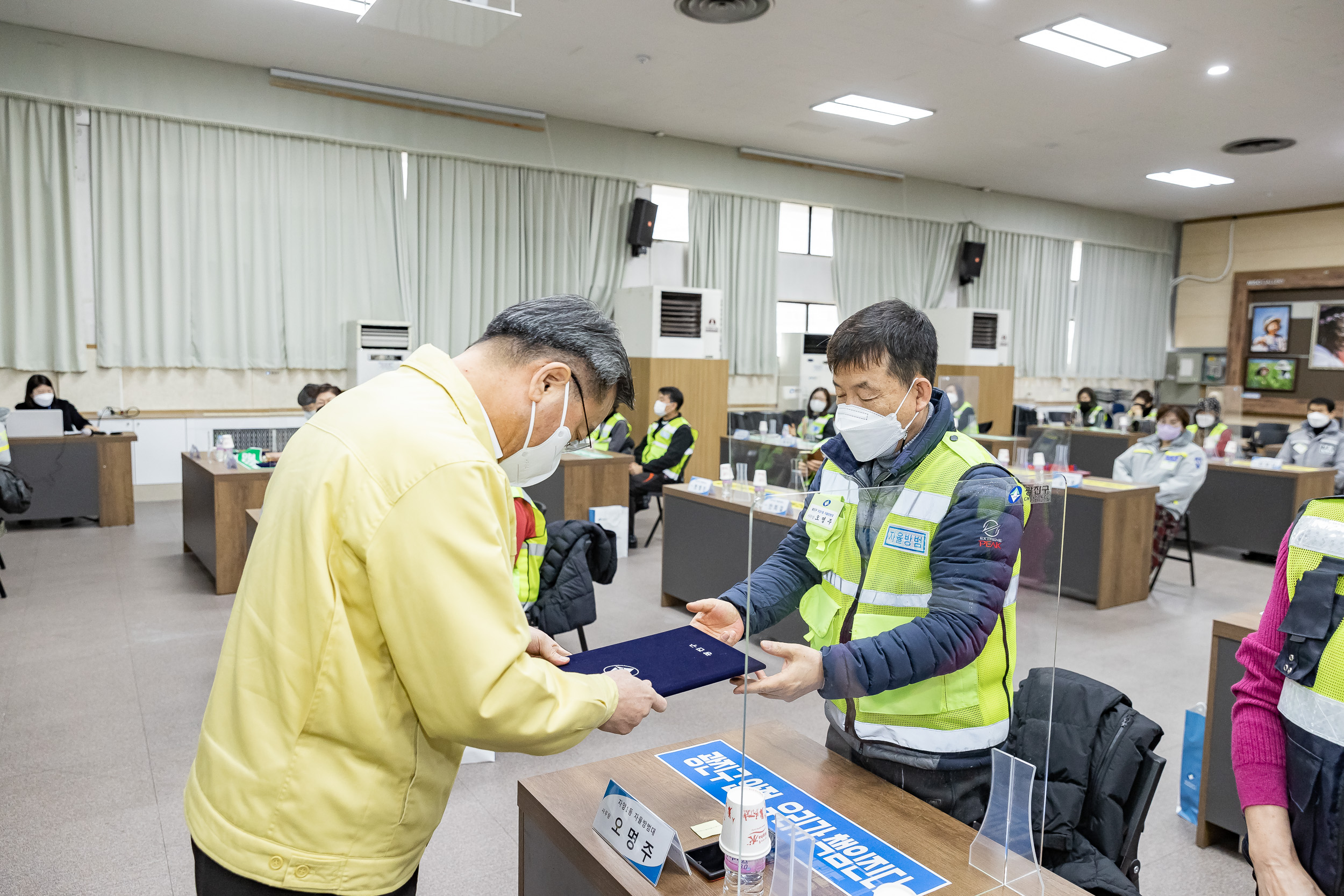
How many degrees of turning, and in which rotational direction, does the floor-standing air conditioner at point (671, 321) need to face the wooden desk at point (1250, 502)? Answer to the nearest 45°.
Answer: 0° — it already faces it

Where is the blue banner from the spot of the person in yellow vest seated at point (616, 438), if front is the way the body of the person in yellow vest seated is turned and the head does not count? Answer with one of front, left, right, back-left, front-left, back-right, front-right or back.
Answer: front-left

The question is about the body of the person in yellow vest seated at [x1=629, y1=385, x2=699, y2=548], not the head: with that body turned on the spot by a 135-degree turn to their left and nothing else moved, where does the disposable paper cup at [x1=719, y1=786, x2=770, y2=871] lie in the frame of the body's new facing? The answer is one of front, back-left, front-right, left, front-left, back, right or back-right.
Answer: right

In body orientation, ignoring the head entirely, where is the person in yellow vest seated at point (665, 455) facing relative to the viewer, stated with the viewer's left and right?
facing the viewer and to the left of the viewer

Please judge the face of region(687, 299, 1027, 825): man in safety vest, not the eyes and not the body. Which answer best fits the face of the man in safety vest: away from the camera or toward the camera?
toward the camera

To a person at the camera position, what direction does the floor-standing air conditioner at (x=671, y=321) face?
facing the viewer and to the right of the viewer

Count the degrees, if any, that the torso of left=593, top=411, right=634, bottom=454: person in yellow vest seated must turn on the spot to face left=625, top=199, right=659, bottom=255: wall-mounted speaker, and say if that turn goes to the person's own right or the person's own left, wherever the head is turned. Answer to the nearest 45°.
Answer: approximately 135° to the person's own right

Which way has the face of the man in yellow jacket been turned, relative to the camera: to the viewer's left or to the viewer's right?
to the viewer's right

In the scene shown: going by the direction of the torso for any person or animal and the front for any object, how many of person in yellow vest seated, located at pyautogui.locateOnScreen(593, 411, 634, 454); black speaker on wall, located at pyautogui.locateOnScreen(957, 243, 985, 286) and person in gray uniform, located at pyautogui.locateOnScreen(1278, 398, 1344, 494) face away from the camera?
0

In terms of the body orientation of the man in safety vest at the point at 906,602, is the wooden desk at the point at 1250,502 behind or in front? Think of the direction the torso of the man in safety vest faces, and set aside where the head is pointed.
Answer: behind

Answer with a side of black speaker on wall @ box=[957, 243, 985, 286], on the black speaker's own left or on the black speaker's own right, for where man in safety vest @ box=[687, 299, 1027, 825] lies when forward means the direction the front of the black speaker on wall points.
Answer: on the black speaker's own right

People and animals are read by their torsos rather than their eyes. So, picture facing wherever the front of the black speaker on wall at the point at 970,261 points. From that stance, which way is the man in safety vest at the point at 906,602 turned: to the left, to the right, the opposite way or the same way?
to the right

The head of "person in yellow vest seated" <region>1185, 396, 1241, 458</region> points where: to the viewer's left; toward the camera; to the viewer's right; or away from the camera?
toward the camera

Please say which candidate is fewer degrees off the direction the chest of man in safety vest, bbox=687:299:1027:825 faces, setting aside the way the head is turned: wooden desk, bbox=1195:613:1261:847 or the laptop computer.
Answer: the laptop computer

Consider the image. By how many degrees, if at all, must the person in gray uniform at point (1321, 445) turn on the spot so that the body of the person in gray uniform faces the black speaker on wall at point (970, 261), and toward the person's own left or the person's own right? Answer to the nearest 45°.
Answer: approximately 90° to the person's own right
